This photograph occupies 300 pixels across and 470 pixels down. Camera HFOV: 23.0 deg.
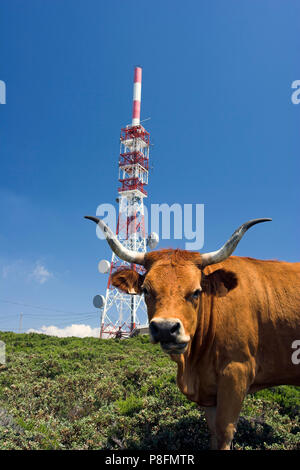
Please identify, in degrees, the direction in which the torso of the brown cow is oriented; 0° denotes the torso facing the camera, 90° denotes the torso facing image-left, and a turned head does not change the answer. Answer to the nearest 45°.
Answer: approximately 45°
